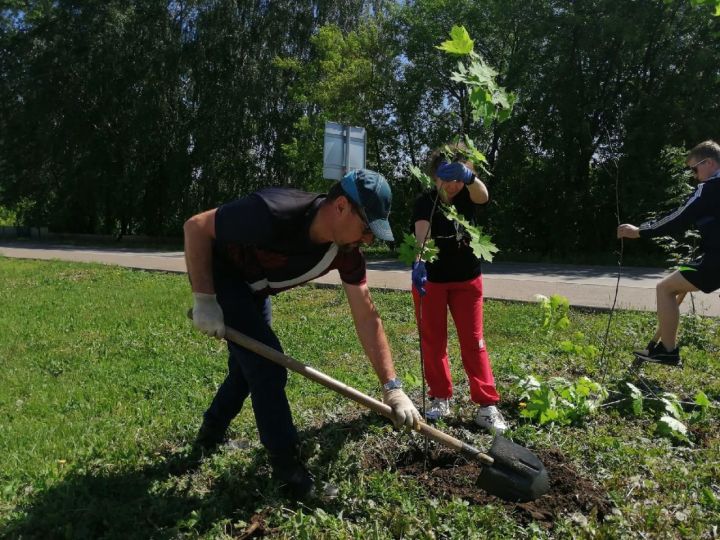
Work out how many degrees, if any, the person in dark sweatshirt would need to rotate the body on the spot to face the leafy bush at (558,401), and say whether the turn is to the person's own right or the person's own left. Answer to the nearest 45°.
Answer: approximately 45° to the person's own left

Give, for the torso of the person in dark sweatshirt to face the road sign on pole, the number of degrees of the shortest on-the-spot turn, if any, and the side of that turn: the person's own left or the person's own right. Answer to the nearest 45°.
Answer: approximately 45° to the person's own right

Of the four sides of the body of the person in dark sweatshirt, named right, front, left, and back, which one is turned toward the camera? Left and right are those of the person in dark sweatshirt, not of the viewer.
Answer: left

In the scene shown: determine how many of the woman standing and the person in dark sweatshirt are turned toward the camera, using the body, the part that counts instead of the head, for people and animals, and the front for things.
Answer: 1

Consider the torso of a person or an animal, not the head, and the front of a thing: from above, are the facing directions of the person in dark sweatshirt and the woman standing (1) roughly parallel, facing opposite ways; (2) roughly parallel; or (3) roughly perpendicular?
roughly perpendicular

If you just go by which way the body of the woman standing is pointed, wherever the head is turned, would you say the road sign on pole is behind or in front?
behind

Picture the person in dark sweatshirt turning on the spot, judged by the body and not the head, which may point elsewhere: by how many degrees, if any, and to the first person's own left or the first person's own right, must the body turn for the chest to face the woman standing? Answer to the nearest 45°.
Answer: approximately 45° to the first person's own left

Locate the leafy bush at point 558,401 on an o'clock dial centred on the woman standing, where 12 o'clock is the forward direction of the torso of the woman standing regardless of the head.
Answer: The leafy bush is roughly at 9 o'clock from the woman standing.

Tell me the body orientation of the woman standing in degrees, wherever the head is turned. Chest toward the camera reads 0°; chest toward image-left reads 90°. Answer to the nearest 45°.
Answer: approximately 0°
